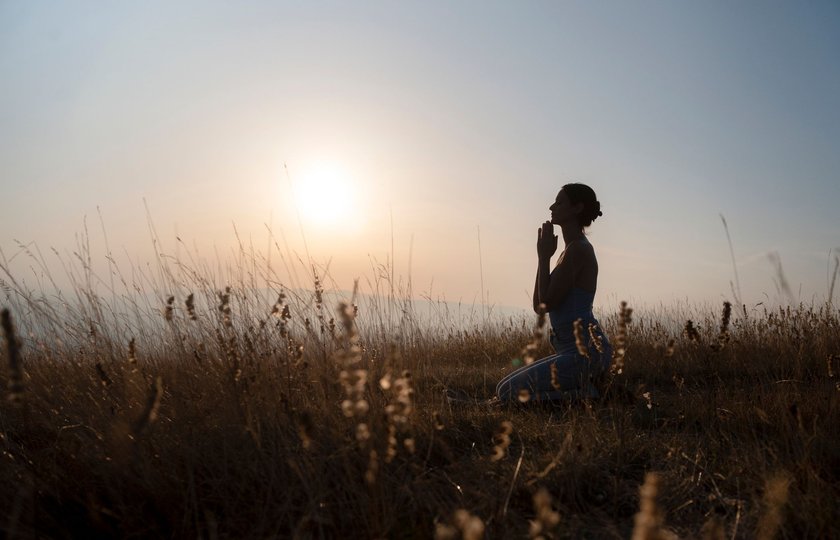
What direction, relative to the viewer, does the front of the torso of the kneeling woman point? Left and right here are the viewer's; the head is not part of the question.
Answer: facing to the left of the viewer

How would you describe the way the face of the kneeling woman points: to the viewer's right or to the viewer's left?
to the viewer's left
